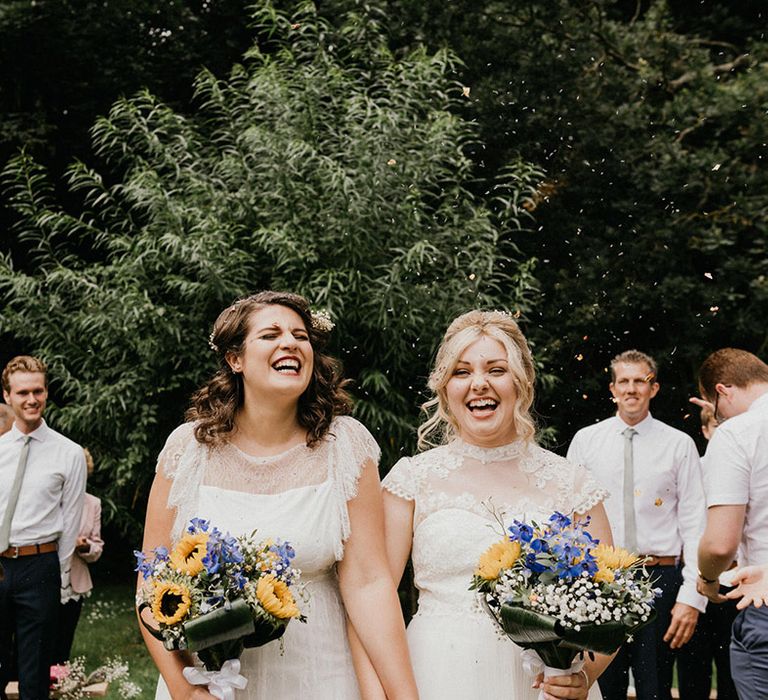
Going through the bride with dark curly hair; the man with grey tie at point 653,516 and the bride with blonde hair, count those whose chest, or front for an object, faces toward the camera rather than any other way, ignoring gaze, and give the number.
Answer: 3

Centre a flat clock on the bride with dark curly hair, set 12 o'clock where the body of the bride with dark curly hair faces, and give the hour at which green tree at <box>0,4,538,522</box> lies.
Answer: The green tree is roughly at 6 o'clock from the bride with dark curly hair.

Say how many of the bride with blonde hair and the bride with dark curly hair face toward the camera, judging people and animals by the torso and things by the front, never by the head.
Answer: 2

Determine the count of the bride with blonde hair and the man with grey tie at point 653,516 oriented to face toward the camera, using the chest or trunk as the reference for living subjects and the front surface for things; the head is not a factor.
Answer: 2

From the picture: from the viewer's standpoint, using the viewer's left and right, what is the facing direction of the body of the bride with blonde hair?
facing the viewer

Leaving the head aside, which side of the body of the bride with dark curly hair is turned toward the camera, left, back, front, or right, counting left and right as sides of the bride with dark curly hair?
front
